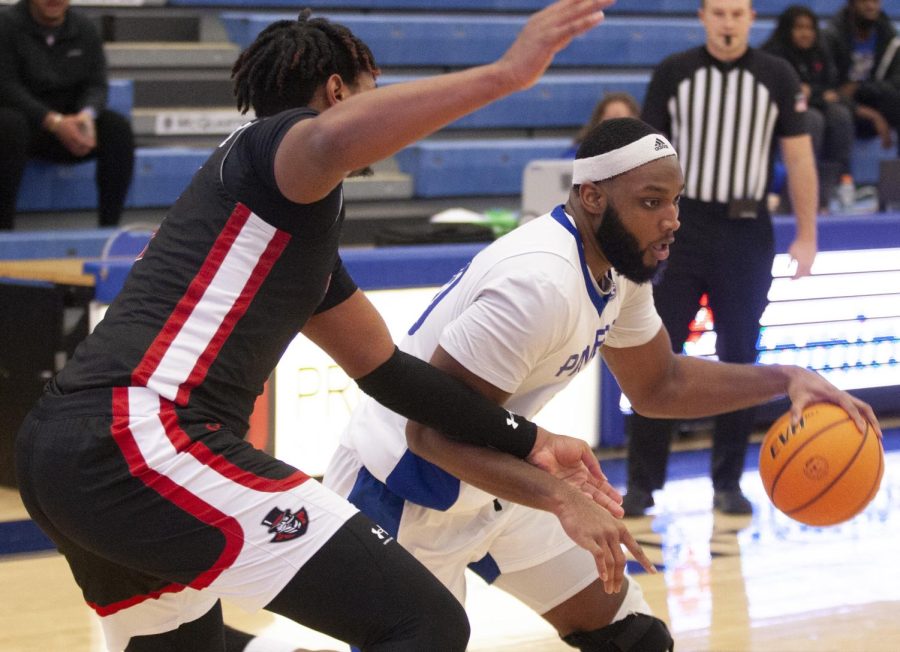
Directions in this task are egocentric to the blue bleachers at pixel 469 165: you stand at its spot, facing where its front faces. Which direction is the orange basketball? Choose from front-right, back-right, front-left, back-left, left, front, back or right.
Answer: front

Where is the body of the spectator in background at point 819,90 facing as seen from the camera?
toward the camera

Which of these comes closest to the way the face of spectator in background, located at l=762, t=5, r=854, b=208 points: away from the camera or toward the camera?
toward the camera

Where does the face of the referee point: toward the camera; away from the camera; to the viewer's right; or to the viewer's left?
toward the camera

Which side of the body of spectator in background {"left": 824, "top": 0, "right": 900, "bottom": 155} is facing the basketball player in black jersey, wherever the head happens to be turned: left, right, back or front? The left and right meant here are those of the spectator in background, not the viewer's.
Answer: front

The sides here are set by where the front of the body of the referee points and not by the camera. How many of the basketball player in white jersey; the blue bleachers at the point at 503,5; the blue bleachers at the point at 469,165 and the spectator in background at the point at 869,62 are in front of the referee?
1

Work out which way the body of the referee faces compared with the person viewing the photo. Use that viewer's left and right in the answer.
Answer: facing the viewer

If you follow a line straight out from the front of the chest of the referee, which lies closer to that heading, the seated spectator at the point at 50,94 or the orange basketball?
the orange basketball

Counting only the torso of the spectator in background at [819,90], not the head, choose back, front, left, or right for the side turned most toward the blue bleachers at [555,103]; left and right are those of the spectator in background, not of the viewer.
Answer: right

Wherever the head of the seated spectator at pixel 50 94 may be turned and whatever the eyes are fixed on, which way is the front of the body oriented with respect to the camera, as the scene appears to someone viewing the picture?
toward the camera

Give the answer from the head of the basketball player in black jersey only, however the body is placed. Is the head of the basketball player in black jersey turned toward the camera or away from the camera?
away from the camera

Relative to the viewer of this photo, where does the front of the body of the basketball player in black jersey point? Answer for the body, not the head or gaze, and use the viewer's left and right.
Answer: facing to the right of the viewer

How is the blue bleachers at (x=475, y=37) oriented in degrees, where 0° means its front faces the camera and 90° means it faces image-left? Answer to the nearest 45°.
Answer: approximately 0°
